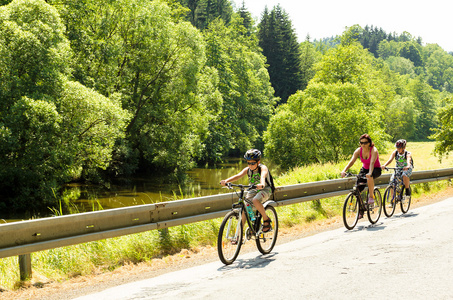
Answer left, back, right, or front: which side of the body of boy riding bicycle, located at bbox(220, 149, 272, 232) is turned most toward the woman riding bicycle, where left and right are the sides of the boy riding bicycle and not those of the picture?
back

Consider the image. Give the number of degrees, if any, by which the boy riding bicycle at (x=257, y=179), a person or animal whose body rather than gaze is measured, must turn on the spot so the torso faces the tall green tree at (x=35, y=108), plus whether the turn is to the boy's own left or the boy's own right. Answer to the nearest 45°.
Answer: approximately 90° to the boy's own right

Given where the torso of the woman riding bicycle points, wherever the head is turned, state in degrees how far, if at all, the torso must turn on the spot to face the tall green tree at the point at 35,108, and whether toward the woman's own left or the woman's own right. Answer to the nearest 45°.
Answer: approximately 90° to the woman's own right

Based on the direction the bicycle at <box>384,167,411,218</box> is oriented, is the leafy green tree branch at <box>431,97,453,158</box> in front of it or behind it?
behind

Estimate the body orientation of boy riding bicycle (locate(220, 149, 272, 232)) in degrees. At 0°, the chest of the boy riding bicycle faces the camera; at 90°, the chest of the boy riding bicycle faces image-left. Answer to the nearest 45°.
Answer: approximately 45°

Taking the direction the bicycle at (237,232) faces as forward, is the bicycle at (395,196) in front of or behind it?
behind

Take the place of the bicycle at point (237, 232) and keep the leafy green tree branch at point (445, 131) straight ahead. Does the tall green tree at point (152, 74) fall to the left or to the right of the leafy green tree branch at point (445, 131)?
left

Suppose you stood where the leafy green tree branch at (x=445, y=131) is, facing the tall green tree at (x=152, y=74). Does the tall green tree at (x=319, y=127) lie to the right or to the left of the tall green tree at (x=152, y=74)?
right

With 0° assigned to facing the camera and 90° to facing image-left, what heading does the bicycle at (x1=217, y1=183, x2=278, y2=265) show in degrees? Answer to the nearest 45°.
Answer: approximately 45°
